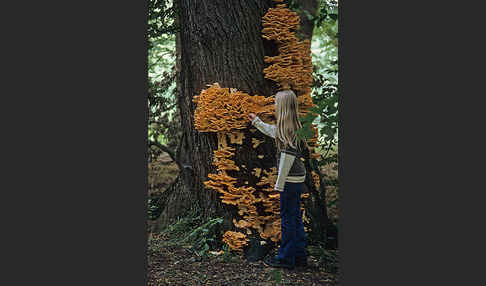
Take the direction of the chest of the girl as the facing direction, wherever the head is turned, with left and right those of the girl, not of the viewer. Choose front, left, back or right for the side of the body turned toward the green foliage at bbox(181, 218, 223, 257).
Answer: front

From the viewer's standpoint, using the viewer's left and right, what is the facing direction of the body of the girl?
facing away from the viewer and to the left of the viewer
